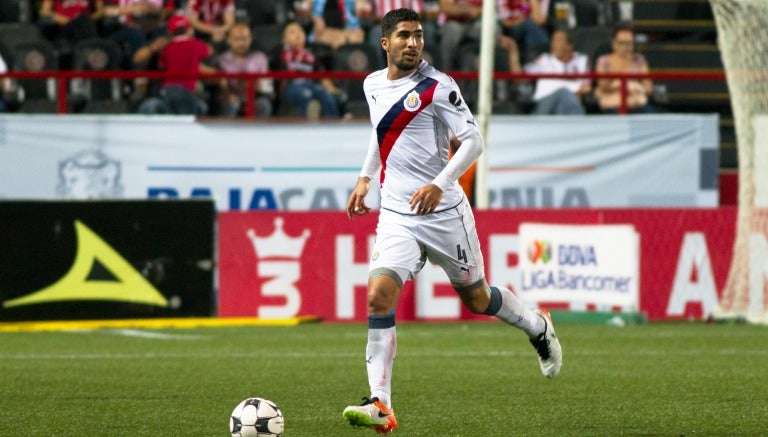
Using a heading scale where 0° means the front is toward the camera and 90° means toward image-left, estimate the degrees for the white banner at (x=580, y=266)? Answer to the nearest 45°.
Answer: approximately 0°

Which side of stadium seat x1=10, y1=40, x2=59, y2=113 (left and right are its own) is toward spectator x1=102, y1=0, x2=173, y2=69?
left

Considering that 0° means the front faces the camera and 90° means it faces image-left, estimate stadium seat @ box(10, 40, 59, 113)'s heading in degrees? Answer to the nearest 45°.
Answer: approximately 0°

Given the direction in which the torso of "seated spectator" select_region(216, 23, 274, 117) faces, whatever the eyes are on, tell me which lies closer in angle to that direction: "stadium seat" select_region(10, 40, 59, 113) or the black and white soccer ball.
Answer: the black and white soccer ball
